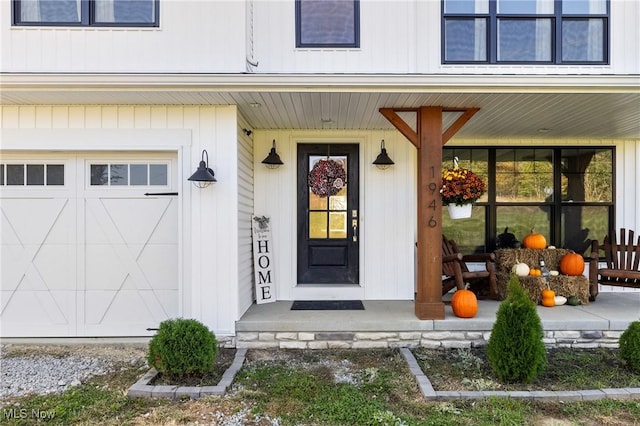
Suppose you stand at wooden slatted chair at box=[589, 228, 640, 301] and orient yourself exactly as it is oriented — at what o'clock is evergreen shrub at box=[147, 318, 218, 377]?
The evergreen shrub is roughly at 1 o'clock from the wooden slatted chair.

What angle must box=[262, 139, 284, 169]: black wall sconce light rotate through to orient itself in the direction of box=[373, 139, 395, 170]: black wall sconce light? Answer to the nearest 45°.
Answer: approximately 90° to its left

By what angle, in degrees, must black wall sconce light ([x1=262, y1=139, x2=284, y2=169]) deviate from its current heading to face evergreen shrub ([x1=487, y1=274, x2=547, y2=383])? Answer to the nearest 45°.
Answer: approximately 45° to its left

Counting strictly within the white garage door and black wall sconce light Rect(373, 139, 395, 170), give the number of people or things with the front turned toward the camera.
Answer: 2

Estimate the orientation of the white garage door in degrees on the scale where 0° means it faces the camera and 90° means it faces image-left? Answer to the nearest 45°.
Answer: approximately 0°

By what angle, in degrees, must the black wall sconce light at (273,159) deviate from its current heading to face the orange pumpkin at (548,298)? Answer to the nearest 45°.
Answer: approximately 90° to its left

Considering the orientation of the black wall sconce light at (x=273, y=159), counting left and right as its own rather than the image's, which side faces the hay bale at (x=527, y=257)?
left
